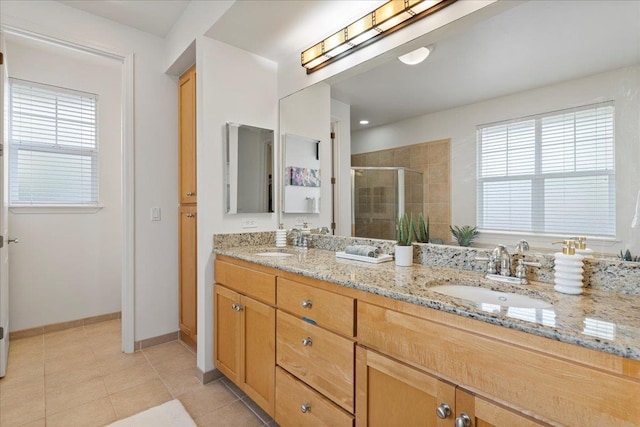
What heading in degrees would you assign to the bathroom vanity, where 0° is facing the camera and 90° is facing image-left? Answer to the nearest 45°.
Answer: approximately 45°

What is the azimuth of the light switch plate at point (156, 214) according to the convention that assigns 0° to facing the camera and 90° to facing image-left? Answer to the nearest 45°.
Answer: approximately 0°
